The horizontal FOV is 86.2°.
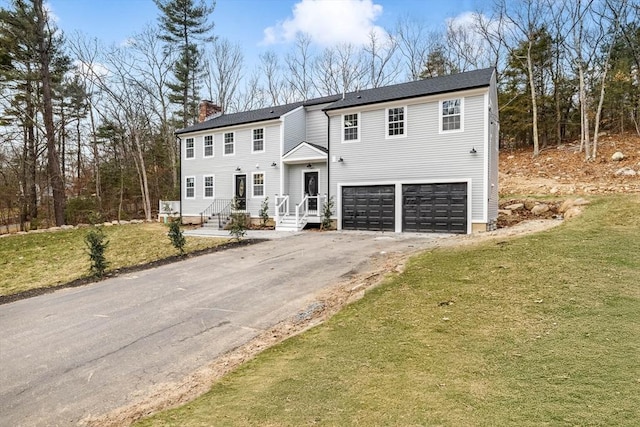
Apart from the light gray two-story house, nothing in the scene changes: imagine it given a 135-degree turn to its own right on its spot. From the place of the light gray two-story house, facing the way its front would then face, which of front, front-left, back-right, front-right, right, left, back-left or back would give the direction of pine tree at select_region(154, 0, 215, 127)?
front-left

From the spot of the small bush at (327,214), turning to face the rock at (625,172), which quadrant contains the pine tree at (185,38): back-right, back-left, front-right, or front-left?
back-left

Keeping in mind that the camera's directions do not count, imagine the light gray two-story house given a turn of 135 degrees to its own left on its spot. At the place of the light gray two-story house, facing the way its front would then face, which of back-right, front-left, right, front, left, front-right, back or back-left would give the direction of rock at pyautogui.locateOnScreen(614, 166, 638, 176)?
front

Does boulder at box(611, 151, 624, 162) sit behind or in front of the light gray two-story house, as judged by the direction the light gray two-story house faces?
behind

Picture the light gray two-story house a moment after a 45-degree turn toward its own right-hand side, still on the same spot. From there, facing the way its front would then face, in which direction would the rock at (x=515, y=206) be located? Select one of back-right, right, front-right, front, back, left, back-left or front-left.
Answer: back

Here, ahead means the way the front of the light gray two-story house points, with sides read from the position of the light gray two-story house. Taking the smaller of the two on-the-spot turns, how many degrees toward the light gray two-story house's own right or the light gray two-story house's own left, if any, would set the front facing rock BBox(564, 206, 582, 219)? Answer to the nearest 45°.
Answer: approximately 90° to the light gray two-story house's own left

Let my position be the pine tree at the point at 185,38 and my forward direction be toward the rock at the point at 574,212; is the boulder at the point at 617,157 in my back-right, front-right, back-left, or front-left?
front-left

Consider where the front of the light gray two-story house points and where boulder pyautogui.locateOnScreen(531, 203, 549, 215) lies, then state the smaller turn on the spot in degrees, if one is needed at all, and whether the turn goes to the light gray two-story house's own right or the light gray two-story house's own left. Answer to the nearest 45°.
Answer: approximately 135° to the light gray two-story house's own left

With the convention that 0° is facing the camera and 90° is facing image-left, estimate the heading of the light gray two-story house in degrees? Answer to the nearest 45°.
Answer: approximately 45°
